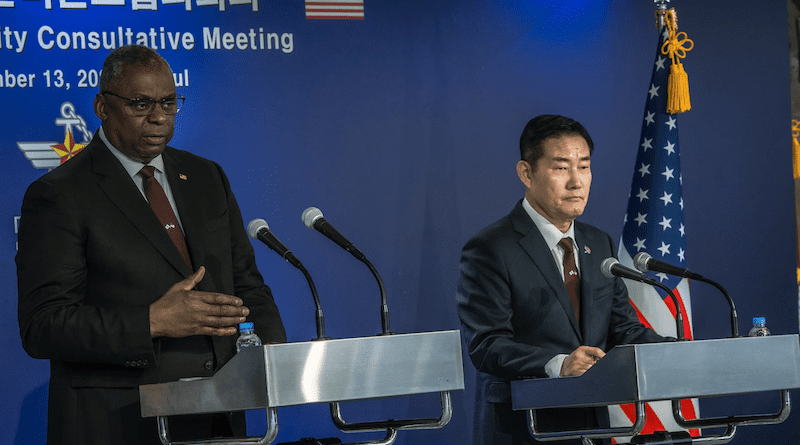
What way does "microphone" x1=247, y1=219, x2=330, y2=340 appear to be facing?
to the viewer's left

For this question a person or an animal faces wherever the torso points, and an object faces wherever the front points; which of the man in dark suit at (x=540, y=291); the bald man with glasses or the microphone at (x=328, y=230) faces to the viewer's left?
the microphone

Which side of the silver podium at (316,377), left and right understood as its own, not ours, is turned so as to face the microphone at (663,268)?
left

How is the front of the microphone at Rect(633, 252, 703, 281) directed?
to the viewer's left

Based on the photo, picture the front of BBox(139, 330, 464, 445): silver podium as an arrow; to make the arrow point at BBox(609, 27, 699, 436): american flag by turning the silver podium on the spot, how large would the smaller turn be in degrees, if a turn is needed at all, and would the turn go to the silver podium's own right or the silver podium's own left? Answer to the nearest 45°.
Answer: approximately 90° to the silver podium's own left

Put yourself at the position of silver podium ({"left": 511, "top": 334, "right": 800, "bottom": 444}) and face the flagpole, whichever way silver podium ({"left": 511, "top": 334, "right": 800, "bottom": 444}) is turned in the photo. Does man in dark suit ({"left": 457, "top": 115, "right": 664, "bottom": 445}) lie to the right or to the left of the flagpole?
left

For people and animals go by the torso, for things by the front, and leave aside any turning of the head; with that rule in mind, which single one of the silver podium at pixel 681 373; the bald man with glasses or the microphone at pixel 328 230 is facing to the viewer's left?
the microphone

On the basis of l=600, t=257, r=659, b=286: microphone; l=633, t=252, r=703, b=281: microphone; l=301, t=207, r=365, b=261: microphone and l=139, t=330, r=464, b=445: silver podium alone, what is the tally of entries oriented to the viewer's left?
3

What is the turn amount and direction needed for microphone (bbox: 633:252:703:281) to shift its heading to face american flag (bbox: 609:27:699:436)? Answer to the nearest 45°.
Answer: approximately 90° to its right

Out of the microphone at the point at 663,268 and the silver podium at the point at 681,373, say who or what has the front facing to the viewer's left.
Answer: the microphone

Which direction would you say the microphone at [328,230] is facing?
to the viewer's left
